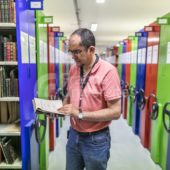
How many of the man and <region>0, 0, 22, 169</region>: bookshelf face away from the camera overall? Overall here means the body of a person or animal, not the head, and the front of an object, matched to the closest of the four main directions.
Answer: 0

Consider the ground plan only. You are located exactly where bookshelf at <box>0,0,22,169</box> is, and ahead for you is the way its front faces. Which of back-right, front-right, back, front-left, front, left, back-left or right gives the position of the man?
front-left

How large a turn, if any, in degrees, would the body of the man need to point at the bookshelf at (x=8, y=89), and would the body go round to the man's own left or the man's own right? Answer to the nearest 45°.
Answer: approximately 90° to the man's own right
